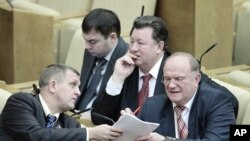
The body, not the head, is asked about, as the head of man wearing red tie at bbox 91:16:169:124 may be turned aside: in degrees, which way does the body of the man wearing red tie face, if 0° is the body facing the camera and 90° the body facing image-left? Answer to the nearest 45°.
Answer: approximately 45°

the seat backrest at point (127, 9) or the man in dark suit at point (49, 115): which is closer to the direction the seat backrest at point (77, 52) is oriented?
the man in dark suit

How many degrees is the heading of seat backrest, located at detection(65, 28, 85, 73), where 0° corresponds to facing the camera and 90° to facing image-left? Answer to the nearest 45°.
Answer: approximately 45°

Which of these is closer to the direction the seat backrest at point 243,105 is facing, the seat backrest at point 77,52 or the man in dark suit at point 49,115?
the man in dark suit

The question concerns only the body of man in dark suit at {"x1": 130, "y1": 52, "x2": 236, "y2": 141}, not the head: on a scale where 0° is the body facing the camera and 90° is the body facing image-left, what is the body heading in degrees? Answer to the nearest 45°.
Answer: approximately 45°

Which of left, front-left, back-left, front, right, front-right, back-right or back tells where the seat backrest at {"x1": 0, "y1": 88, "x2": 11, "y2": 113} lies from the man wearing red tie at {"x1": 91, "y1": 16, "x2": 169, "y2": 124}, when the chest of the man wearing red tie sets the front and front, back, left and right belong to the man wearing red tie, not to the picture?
front-right
